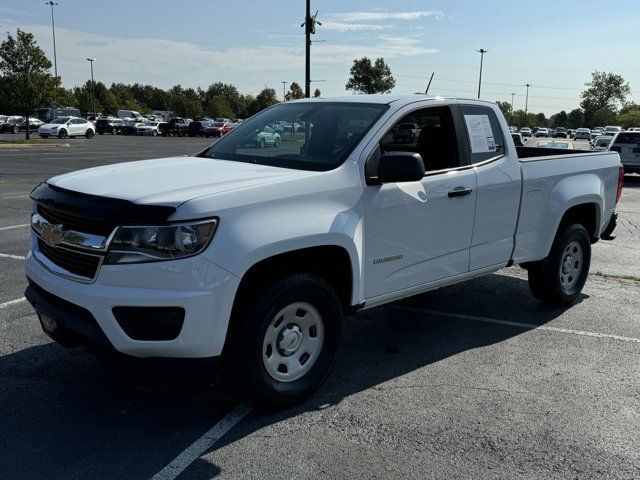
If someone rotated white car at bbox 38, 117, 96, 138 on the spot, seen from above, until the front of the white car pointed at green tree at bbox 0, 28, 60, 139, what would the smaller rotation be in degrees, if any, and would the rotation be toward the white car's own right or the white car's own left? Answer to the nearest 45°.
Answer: approximately 45° to the white car's own left

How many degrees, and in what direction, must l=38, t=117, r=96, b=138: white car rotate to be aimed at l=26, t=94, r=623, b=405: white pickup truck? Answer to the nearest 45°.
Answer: approximately 45° to its left

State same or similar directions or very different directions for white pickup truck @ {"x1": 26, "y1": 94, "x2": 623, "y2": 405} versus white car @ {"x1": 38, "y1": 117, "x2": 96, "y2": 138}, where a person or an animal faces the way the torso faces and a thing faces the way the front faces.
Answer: same or similar directions

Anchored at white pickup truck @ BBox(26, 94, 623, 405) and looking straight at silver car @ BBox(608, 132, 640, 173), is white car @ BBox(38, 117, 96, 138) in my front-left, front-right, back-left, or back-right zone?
front-left

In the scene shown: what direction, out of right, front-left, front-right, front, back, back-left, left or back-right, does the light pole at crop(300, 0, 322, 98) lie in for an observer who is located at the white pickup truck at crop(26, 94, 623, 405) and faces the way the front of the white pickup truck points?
back-right

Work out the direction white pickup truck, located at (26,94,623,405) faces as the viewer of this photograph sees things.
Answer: facing the viewer and to the left of the viewer

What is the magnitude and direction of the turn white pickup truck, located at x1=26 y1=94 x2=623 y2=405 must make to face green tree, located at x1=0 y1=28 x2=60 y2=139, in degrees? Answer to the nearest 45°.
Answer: approximately 90° to its right

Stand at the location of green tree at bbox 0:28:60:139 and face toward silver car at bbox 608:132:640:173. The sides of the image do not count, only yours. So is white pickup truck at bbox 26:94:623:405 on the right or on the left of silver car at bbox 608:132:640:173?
right

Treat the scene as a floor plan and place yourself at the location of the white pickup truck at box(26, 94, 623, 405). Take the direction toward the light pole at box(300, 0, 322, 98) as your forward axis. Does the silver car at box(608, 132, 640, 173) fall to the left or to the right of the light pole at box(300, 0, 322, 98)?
right

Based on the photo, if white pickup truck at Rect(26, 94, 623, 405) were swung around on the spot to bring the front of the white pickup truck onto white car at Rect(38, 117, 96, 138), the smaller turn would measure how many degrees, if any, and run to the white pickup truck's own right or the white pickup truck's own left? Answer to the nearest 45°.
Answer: approximately 90° to the white pickup truck's own right

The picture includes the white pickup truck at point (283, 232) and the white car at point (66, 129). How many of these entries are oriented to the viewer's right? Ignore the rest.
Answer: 0

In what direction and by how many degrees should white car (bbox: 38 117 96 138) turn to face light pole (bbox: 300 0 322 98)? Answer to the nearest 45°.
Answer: approximately 45° to its left
